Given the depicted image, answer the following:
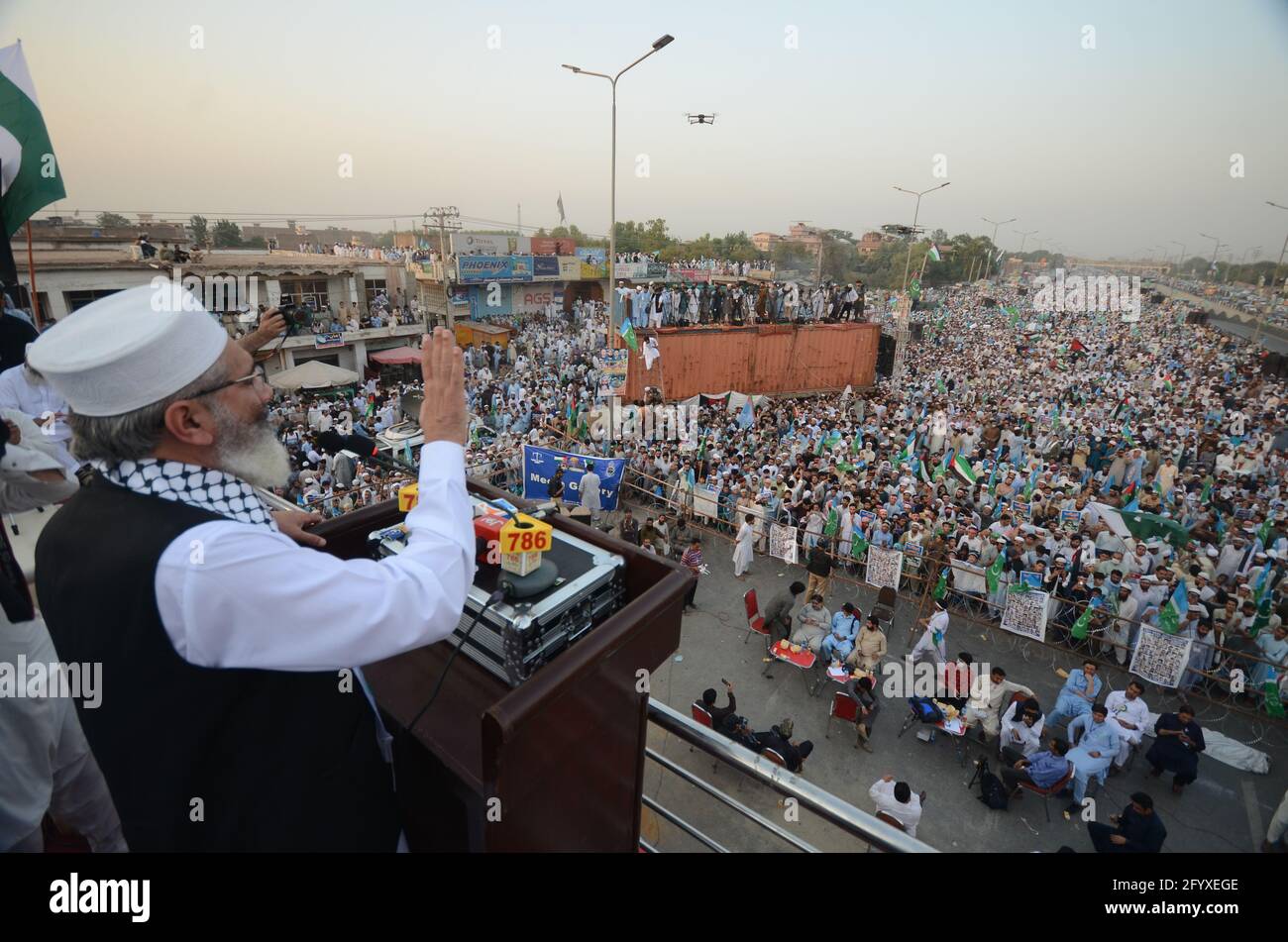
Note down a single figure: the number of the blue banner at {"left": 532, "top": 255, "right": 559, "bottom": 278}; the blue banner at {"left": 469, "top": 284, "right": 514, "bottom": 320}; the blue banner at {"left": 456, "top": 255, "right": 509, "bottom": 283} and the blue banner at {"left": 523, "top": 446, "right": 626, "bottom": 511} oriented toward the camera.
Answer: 4

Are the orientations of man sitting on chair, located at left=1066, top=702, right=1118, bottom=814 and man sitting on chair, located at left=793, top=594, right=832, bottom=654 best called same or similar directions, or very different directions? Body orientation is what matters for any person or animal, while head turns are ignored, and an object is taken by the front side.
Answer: same or similar directions

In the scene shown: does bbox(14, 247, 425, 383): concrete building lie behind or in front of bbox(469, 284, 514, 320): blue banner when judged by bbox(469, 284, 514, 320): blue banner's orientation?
in front

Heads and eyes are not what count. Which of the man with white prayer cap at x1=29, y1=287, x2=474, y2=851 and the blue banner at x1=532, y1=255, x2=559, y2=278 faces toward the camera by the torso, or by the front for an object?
the blue banner

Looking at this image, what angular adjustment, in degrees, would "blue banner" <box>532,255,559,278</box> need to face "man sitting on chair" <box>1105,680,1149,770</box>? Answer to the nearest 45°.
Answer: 0° — it already faces them

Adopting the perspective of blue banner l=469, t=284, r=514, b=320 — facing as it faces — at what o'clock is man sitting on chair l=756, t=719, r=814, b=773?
The man sitting on chair is roughly at 12 o'clock from the blue banner.

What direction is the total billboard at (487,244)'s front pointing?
toward the camera

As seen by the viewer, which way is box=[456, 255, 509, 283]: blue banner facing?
toward the camera

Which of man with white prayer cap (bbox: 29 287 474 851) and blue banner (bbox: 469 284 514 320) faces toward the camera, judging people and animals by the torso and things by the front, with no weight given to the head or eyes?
the blue banner

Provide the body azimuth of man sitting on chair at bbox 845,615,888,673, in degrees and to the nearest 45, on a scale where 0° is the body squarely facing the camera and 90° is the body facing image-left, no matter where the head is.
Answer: approximately 45°

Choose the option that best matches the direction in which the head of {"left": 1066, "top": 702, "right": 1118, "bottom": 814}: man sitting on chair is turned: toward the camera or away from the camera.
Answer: toward the camera

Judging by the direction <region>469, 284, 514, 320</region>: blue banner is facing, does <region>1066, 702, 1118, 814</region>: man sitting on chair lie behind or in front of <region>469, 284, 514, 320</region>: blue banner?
in front
